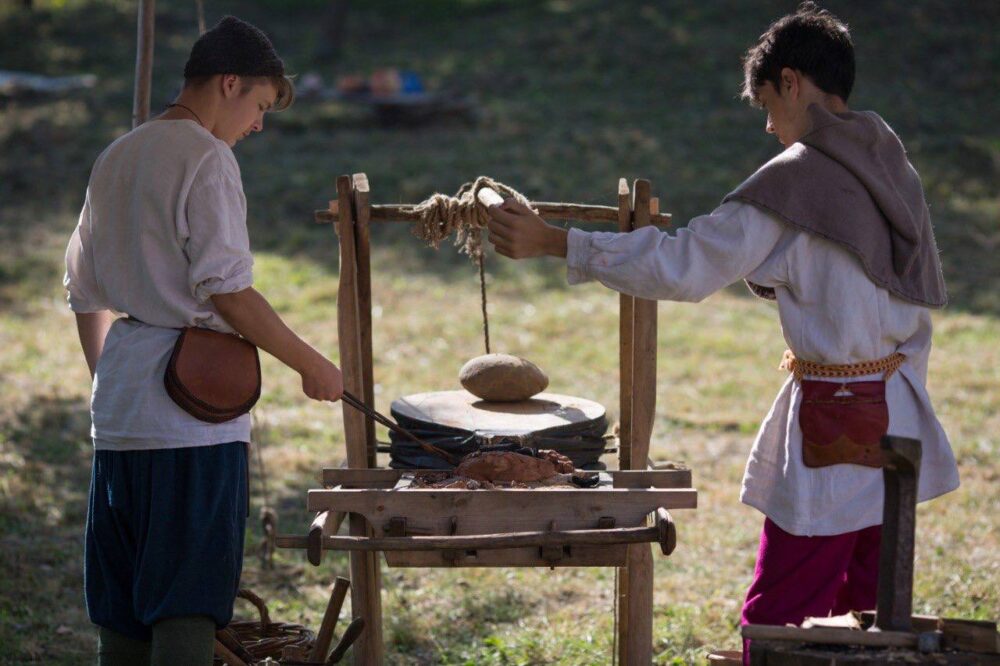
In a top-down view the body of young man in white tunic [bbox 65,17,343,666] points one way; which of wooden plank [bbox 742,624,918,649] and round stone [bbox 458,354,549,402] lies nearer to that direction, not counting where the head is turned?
the round stone

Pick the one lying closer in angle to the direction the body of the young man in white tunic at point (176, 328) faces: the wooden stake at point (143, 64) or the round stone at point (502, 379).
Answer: the round stone

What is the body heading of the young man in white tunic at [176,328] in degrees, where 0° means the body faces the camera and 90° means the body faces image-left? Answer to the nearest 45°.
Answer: approximately 225°

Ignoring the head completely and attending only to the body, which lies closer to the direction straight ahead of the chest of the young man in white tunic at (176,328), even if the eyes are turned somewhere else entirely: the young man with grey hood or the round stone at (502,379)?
the round stone

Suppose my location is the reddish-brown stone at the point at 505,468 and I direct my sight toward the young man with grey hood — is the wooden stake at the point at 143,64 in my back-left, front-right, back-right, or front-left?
back-left

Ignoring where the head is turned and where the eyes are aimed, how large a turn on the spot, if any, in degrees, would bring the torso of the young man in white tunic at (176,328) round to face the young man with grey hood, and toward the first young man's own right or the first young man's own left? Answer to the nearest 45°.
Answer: approximately 45° to the first young man's own right

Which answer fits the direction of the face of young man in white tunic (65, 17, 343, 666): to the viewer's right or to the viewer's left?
to the viewer's right
